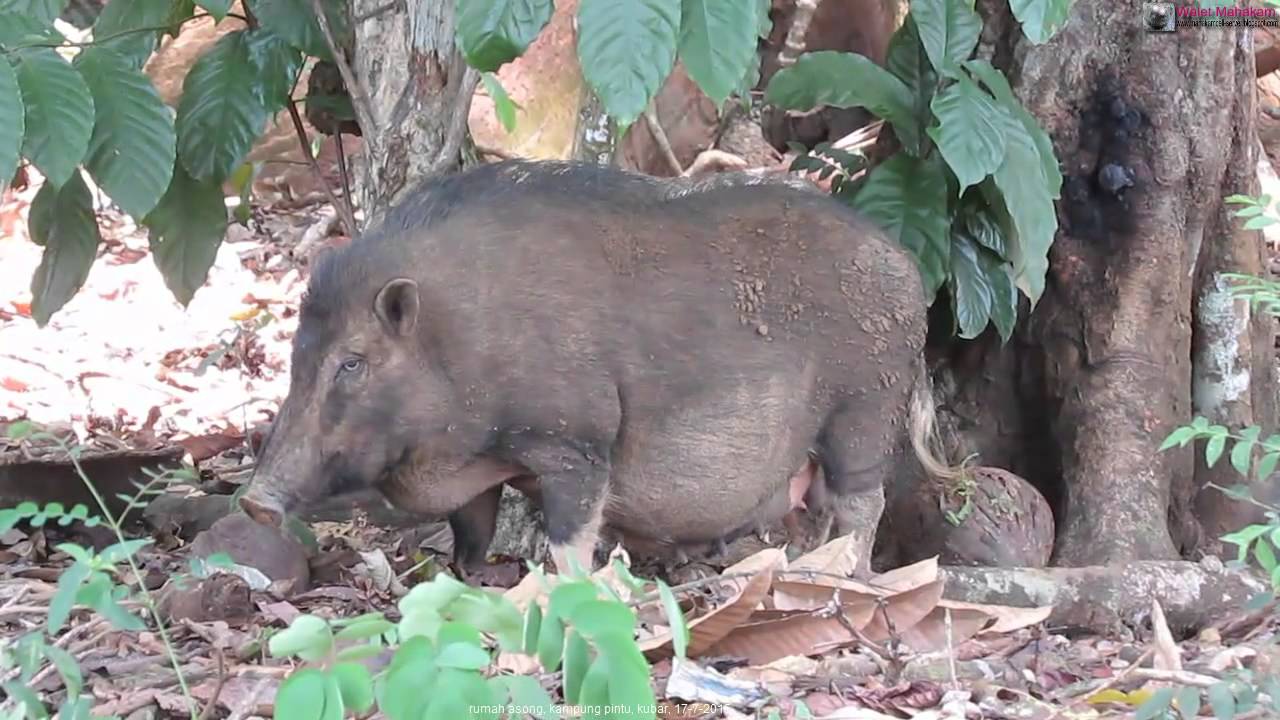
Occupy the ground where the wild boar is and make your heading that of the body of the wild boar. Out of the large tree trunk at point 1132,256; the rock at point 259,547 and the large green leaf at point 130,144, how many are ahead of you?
2

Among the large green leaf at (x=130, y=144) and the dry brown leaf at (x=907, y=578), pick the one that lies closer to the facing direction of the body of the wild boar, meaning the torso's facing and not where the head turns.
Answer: the large green leaf

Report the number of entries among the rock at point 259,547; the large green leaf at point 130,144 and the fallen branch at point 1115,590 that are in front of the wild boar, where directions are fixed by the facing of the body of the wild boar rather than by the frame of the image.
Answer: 2

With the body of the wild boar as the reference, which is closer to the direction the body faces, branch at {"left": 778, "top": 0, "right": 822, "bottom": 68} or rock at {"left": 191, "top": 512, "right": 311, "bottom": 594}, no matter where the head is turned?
the rock

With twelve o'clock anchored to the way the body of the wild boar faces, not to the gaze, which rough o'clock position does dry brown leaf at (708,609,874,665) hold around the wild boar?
The dry brown leaf is roughly at 8 o'clock from the wild boar.

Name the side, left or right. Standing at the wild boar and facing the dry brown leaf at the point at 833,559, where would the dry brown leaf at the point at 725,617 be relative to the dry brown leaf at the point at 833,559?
right

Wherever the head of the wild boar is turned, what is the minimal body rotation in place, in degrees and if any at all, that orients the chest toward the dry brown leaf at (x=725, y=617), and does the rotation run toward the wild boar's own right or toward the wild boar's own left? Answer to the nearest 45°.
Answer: approximately 90° to the wild boar's own left

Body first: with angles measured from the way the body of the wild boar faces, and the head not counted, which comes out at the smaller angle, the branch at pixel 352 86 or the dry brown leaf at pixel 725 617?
the branch

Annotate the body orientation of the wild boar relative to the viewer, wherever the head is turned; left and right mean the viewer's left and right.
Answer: facing to the left of the viewer

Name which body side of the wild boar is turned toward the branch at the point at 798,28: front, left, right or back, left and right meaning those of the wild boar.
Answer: right

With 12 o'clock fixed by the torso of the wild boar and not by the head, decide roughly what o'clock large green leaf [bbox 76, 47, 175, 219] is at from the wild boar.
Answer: The large green leaf is roughly at 12 o'clock from the wild boar.

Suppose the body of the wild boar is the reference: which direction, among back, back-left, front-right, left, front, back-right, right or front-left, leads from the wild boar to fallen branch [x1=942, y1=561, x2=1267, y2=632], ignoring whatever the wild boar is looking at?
back
